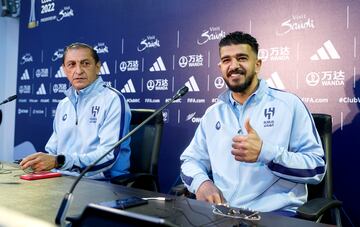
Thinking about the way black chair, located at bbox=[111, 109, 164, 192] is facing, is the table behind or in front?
in front

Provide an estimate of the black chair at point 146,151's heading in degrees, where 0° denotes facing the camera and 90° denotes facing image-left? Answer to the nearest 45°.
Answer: approximately 45°
